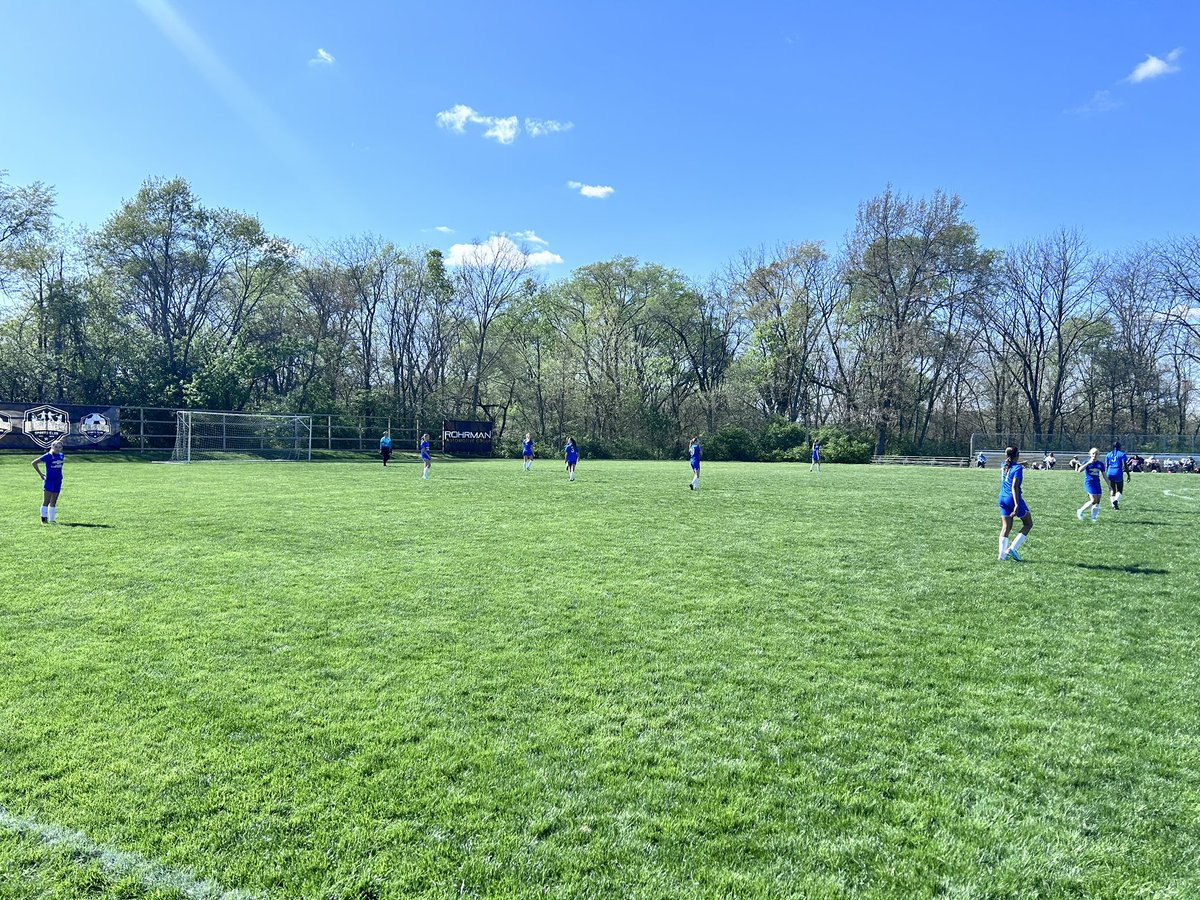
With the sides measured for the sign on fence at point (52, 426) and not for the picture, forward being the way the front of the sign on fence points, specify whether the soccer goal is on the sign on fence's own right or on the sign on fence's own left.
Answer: on the sign on fence's own left

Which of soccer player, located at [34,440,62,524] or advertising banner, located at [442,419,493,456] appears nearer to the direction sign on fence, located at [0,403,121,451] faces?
the soccer player

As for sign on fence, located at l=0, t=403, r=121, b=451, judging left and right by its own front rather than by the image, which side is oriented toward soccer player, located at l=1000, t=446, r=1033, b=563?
front

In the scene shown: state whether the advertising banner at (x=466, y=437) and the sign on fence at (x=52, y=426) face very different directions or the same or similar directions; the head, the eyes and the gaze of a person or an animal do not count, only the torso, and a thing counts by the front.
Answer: same or similar directions

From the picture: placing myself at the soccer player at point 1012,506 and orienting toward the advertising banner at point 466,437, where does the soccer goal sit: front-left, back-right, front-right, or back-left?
front-left

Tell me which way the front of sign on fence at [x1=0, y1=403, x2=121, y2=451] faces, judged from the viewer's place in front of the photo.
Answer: facing the viewer

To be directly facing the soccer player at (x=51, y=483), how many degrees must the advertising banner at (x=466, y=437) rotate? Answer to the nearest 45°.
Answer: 0° — it already faces them

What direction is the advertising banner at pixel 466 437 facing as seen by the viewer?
toward the camera

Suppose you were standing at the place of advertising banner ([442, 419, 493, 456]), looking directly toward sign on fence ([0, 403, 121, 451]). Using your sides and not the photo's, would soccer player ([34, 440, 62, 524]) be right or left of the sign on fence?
left

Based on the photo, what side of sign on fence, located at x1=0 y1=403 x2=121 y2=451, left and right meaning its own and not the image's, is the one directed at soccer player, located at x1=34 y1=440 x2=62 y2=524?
front

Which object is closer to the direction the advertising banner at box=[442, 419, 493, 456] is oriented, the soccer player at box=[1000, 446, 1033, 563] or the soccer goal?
the soccer player
